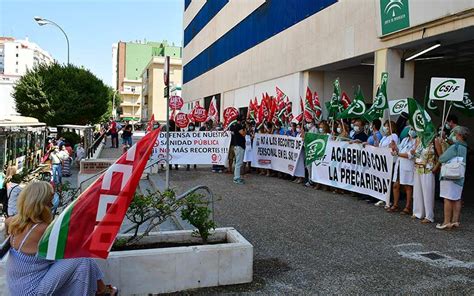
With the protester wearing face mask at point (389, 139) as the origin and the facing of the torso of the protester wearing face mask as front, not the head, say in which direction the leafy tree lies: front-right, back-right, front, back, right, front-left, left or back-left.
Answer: right

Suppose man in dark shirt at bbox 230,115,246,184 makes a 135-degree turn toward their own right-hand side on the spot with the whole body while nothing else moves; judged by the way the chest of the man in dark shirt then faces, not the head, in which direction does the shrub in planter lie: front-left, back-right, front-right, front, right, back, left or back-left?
front-left

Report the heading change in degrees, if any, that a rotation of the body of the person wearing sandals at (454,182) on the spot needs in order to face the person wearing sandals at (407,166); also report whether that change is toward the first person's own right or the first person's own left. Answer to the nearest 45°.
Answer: approximately 45° to the first person's own right

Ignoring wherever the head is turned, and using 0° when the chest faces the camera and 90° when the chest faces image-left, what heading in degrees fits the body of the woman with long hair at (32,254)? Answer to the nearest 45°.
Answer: approximately 225°

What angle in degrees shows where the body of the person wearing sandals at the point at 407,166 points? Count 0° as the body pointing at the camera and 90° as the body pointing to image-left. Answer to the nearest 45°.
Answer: approximately 45°

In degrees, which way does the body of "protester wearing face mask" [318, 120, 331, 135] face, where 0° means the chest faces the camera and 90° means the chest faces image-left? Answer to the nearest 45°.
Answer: approximately 45°

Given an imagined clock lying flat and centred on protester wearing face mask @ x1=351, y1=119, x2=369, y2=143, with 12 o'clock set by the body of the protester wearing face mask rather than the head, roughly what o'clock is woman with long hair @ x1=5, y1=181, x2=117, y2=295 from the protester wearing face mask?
The woman with long hair is roughly at 11 o'clock from the protester wearing face mask.

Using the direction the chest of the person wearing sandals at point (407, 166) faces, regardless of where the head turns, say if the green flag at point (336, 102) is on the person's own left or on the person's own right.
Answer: on the person's own right

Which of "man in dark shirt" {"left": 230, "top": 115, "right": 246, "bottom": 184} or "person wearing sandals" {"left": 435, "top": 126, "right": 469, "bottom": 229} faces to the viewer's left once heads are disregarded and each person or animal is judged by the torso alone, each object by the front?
the person wearing sandals

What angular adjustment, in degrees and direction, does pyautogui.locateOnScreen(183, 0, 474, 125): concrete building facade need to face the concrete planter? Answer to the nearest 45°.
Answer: approximately 45° to its left
